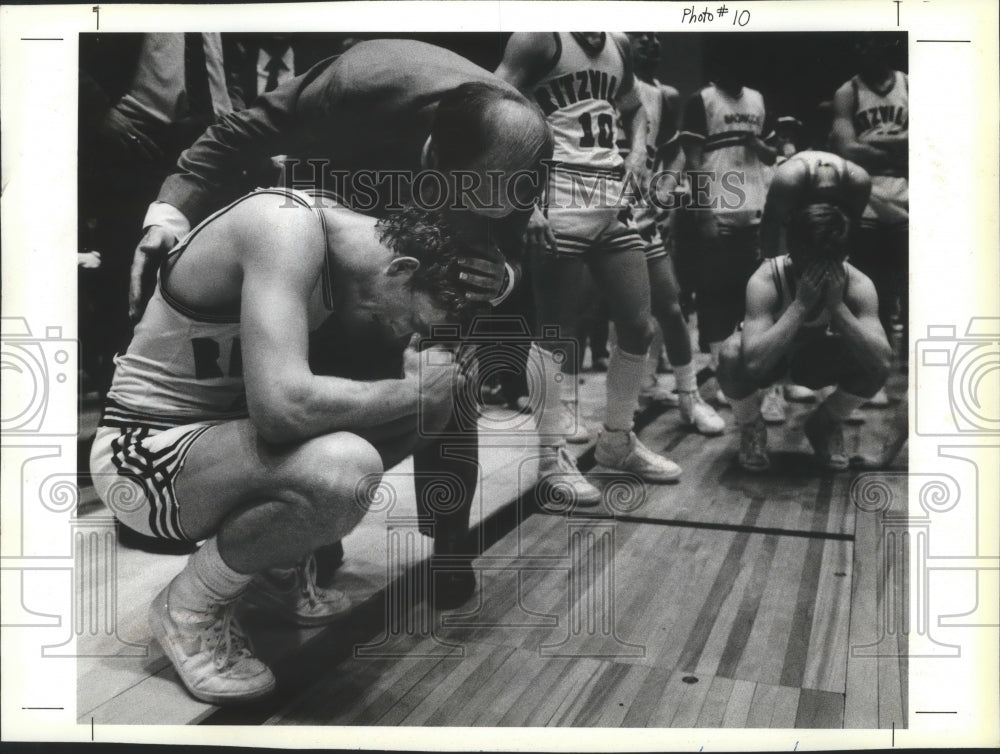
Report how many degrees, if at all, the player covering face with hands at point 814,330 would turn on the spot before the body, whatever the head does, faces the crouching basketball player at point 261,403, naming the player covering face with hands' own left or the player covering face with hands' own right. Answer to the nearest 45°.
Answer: approximately 45° to the player covering face with hands' own right

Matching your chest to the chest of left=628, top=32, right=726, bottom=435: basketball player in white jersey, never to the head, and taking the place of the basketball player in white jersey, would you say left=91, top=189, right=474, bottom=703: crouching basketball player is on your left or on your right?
on your right

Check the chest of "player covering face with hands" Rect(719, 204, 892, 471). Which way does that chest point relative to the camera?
toward the camera

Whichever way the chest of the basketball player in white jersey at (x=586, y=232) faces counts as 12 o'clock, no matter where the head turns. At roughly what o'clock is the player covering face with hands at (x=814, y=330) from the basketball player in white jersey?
The player covering face with hands is roughly at 10 o'clock from the basketball player in white jersey.

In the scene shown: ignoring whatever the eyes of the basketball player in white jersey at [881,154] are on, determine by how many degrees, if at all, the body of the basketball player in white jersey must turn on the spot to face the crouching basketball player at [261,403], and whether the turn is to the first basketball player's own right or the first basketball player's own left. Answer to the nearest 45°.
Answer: approximately 45° to the first basketball player's own right

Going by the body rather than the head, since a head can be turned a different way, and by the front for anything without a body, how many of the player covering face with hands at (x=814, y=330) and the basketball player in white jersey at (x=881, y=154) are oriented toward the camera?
2

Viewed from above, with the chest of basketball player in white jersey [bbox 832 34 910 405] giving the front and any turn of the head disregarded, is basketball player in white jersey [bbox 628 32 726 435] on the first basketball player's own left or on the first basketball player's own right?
on the first basketball player's own right

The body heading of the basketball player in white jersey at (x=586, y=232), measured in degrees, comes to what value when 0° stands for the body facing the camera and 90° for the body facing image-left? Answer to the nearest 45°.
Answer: approximately 315°

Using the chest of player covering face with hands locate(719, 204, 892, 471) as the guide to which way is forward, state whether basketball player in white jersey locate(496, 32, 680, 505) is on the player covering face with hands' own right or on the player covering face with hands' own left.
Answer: on the player covering face with hands' own right
